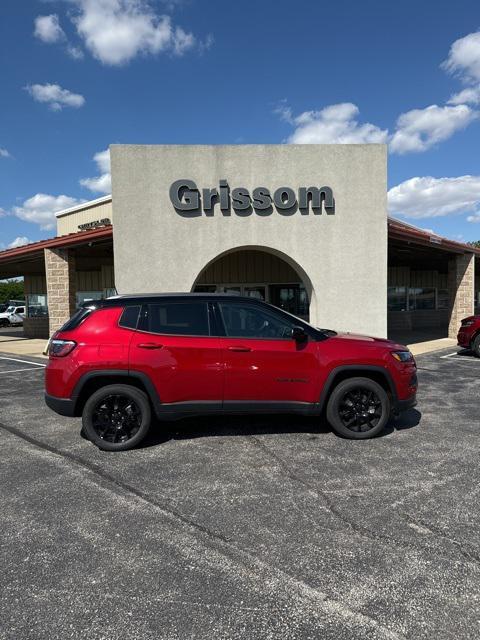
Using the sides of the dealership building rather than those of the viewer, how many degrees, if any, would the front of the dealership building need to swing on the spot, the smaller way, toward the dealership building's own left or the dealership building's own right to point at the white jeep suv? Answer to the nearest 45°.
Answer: approximately 135° to the dealership building's own right

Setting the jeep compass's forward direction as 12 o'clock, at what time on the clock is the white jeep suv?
The white jeep suv is roughly at 8 o'clock from the jeep compass.

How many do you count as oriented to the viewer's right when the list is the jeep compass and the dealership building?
1

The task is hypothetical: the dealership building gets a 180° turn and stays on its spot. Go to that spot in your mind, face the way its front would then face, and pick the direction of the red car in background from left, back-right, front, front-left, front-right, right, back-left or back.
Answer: right

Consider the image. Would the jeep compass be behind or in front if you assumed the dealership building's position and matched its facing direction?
in front

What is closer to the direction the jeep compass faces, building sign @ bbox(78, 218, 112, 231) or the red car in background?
the red car in background

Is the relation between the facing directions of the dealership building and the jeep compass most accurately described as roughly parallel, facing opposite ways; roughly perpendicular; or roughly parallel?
roughly perpendicular

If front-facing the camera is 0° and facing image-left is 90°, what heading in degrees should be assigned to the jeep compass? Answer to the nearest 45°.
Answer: approximately 270°

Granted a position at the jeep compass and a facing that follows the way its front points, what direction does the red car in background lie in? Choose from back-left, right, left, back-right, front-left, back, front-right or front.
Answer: front-left

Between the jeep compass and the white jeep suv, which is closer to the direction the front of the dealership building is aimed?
the jeep compass
